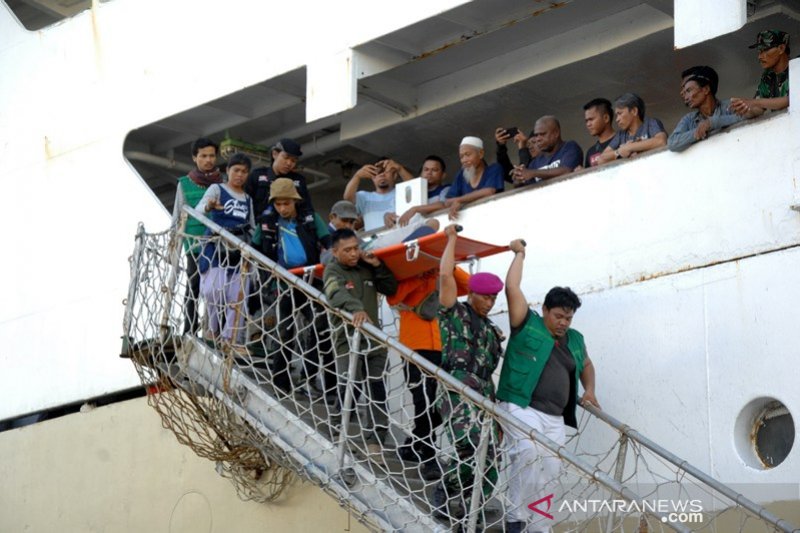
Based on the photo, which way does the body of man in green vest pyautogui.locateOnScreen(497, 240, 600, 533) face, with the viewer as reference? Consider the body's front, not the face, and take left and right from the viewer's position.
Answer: facing the viewer and to the right of the viewer

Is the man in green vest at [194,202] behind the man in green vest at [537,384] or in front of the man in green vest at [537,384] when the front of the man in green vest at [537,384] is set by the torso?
behind

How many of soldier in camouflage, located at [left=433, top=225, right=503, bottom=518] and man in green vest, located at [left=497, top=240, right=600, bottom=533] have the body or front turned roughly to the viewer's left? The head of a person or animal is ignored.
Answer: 0

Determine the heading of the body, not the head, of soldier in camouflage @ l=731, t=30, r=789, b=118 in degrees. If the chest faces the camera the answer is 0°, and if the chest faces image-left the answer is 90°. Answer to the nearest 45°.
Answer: approximately 45°

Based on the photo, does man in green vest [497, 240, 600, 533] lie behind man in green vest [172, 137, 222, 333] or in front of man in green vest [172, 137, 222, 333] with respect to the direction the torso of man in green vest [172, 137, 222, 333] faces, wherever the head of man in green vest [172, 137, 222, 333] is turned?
in front

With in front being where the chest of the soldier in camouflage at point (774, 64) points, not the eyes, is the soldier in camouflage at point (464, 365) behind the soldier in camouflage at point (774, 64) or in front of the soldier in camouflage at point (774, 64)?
in front
